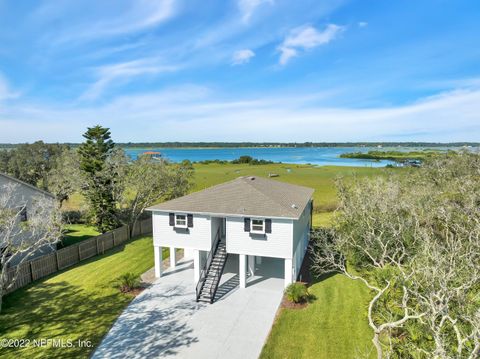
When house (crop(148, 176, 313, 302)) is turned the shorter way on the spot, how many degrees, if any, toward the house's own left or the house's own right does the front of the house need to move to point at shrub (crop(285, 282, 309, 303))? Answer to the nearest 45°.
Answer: approximately 45° to the house's own left

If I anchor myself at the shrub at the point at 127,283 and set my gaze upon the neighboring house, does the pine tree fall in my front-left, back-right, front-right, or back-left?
front-right

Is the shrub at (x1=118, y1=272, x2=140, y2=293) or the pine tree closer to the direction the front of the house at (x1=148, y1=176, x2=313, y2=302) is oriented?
the shrub

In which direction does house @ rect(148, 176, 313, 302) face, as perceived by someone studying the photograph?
facing the viewer

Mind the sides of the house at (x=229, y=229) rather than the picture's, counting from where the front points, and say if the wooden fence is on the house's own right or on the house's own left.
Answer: on the house's own right

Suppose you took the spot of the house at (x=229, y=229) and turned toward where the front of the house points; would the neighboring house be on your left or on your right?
on your right

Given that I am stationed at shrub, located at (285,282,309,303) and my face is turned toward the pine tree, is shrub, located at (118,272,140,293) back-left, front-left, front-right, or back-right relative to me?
front-left

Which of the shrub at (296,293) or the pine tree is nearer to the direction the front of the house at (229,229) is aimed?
the shrub
